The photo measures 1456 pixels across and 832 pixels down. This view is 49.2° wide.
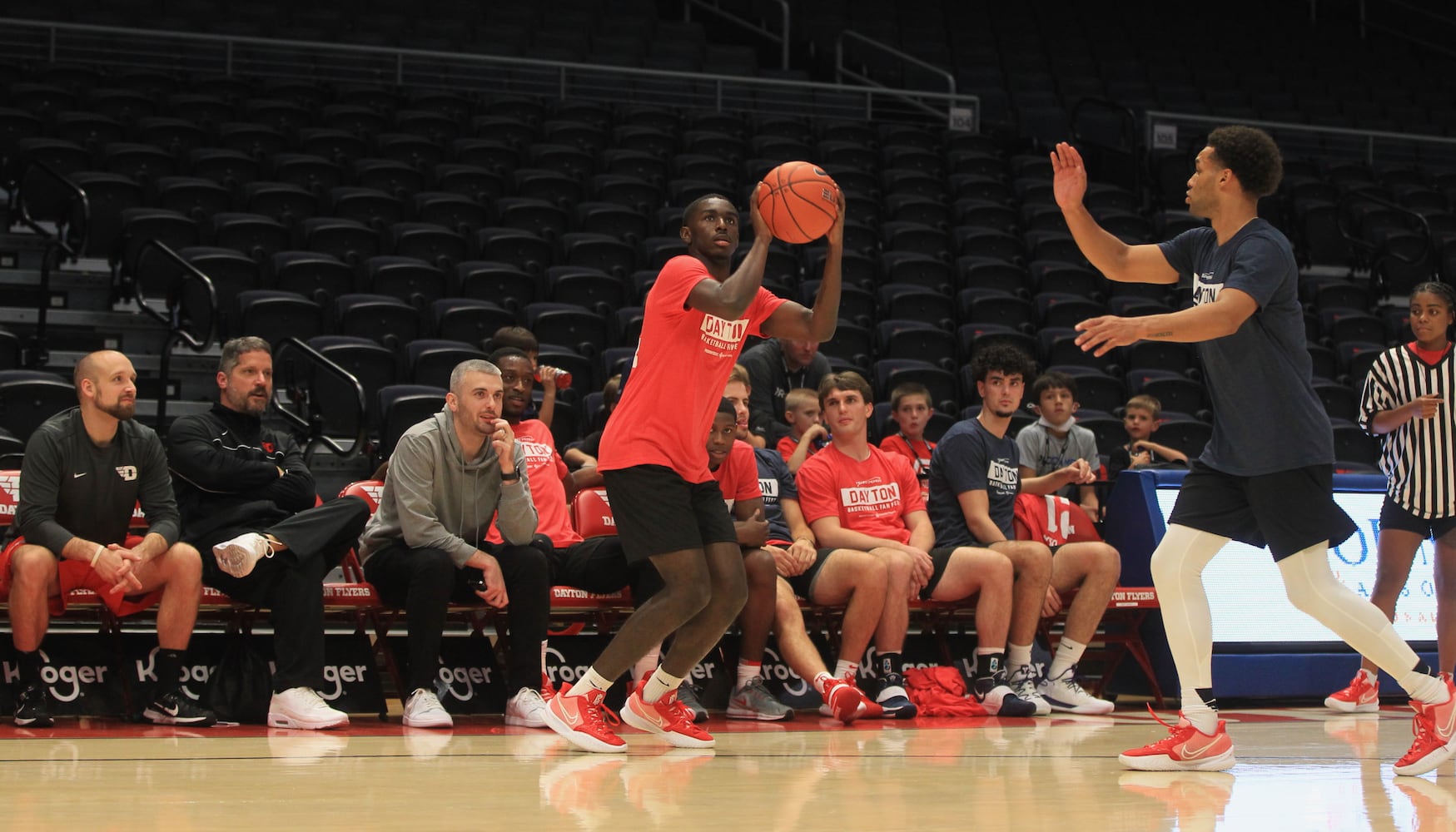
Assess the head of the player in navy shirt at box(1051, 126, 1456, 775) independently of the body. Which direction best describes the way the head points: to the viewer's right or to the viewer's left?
to the viewer's left

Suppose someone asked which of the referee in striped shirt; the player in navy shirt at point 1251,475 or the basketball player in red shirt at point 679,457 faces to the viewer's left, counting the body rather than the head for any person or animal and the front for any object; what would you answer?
the player in navy shirt

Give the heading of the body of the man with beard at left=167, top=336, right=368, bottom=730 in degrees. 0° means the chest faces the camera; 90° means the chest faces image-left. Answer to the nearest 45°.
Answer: approximately 315°

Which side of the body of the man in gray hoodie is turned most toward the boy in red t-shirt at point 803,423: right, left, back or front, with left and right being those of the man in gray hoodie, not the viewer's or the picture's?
left

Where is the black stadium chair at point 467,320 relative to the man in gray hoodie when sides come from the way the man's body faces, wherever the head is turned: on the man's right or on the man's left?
on the man's left

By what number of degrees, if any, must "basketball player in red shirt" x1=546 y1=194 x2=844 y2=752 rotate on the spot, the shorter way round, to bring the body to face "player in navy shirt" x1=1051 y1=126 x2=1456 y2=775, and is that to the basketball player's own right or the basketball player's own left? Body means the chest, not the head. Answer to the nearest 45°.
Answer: approximately 45° to the basketball player's own left

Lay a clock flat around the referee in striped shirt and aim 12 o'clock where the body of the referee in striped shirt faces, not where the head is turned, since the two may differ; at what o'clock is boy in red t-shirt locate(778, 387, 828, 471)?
The boy in red t-shirt is roughly at 3 o'clock from the referee in striped shirt.

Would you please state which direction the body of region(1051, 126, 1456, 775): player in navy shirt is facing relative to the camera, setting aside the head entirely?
to the viewer's left
